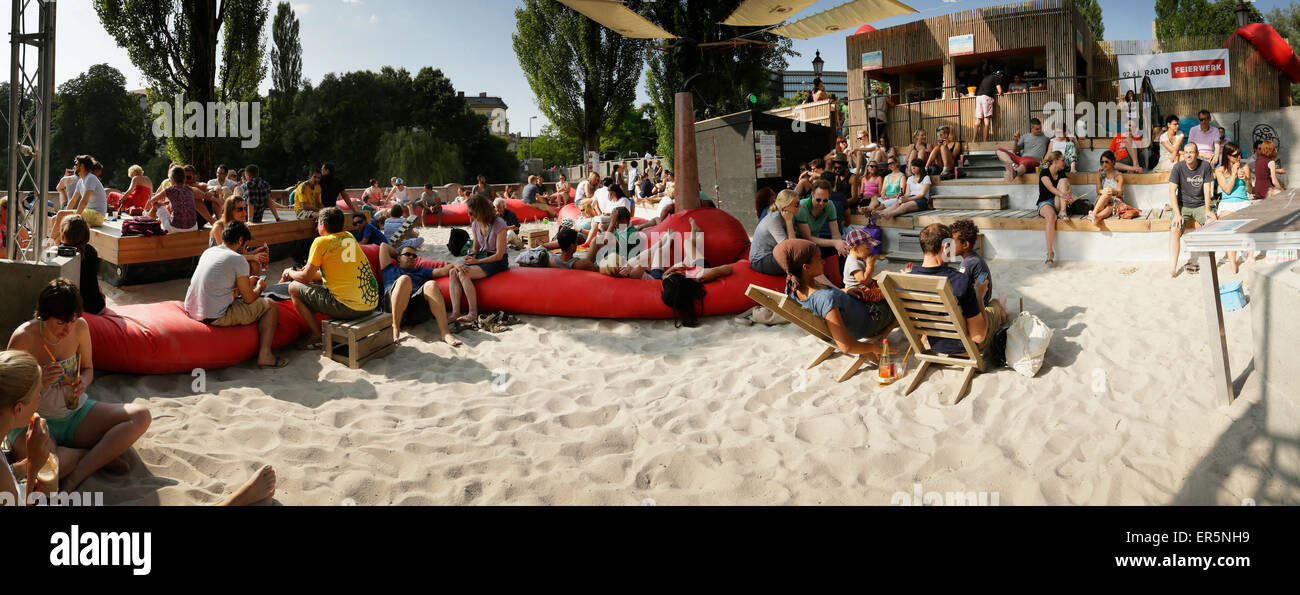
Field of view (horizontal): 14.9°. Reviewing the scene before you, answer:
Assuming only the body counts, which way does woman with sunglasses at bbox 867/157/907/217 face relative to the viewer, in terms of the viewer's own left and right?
facing the viewer and to the left of the viewer

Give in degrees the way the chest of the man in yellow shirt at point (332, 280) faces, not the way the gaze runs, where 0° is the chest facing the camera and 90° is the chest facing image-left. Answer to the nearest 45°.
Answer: approximately 135°

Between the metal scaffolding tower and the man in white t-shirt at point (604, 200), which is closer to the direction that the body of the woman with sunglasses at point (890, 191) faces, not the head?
the metal scaffolding tower

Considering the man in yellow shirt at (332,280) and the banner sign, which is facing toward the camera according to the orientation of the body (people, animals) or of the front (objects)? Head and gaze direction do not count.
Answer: the banner sign

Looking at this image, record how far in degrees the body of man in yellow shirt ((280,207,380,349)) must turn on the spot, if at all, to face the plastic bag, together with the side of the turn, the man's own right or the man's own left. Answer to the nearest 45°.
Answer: approximately 180°

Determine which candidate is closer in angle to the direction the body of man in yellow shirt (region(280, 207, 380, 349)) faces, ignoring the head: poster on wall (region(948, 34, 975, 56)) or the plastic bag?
the poster on wall

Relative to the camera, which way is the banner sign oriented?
toward the camera

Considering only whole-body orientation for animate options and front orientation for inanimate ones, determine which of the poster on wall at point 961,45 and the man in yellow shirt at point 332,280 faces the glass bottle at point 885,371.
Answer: the poster on wall

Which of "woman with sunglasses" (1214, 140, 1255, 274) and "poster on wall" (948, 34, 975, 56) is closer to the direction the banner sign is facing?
the woman with sunglasses

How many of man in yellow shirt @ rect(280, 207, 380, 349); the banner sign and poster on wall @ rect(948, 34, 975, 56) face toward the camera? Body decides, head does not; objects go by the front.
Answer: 2

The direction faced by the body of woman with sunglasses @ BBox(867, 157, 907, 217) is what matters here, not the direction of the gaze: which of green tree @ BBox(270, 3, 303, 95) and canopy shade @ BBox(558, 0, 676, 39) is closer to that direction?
the canopy shade

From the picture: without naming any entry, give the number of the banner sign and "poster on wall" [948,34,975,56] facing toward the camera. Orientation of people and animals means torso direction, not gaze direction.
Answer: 2

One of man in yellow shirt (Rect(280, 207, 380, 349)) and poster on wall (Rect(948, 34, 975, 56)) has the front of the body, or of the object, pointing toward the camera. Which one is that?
the poster on wall
